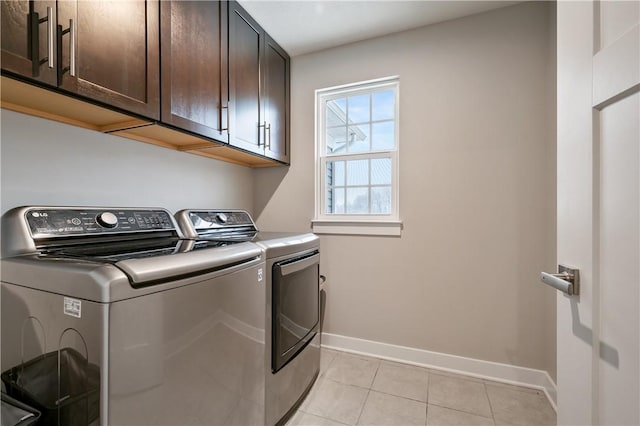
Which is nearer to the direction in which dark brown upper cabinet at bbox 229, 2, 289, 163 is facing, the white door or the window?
the white door

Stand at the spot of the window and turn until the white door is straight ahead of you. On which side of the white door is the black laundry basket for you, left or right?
right

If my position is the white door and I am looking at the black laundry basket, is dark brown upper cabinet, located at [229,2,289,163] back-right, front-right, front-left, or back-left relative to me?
front-right

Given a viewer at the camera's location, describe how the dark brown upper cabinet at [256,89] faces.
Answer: facing the viewer and to the right of the viewer

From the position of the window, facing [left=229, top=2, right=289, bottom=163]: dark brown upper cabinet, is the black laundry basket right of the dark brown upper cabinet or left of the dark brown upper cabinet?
left

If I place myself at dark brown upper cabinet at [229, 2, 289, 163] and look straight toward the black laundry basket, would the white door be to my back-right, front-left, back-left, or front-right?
front-left

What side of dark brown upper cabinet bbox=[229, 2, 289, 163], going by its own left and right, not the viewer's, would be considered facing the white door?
front

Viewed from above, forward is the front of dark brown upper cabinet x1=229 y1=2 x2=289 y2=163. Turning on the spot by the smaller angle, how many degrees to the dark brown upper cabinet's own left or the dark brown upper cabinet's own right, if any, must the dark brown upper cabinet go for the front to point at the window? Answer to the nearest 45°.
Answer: approximately 45° to the dark brown upper cabinet's own left
